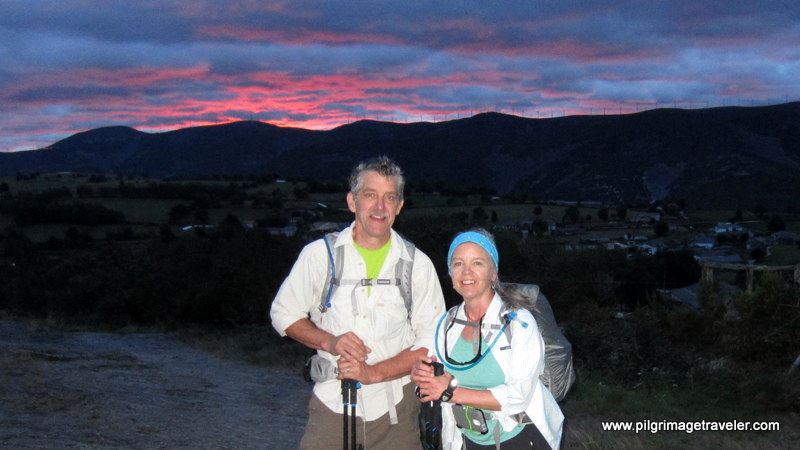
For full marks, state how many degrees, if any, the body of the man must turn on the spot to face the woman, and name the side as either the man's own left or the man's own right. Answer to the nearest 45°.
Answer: approximately 45° to the man's own left

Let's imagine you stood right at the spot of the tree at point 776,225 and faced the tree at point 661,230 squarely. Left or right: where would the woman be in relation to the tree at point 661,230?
left

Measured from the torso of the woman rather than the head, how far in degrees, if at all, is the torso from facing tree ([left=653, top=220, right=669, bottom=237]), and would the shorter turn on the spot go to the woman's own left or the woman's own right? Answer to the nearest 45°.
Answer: approximately 135° to the woman's own right

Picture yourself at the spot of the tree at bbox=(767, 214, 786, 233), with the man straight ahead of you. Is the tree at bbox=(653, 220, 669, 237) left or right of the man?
right

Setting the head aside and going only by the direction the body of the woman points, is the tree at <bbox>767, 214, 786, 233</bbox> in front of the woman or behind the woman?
behind

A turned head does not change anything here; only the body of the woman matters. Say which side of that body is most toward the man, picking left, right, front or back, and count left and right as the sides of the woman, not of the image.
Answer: right

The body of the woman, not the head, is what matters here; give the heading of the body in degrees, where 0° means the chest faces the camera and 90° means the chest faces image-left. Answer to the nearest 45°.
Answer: approximately 45°

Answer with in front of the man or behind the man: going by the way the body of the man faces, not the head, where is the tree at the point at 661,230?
behind

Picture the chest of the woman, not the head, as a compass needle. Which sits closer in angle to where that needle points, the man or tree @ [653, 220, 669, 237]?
the man

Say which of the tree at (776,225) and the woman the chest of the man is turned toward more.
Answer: the woman

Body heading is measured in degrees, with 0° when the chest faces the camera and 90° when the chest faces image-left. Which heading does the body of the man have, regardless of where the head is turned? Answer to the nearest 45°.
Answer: approximately 0°
